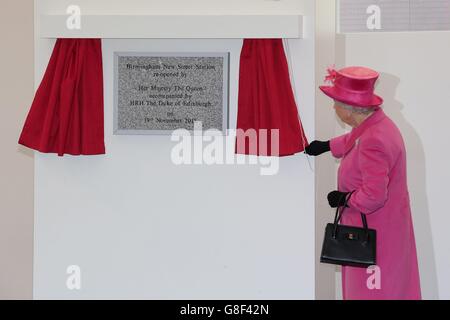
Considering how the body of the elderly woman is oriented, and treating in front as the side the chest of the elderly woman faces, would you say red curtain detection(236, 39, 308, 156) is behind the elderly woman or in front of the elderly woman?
in front

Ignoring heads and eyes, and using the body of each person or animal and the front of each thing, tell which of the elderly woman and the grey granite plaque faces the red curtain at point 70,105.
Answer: the elderly woman

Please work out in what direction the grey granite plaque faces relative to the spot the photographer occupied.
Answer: facing the viewer

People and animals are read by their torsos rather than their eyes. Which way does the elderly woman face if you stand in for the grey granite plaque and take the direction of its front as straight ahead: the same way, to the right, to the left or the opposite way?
to the right

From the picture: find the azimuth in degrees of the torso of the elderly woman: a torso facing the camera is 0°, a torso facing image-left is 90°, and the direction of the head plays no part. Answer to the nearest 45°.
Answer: approximately 90°

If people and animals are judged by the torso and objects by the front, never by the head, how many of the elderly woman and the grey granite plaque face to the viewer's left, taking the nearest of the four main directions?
1

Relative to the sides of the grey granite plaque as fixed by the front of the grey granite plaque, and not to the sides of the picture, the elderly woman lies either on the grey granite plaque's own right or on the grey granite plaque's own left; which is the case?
on the grey granite plaque's own left

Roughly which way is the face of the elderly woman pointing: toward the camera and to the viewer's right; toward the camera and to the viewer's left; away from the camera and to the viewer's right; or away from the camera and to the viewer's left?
away from the camera and to the viewer's left

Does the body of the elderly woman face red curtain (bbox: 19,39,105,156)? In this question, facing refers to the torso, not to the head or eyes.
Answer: yes

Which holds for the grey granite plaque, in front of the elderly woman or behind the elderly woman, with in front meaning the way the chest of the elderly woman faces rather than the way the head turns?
in front

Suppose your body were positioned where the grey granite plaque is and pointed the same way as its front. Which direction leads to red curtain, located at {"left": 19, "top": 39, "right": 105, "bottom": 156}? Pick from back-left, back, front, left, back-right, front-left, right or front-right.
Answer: right

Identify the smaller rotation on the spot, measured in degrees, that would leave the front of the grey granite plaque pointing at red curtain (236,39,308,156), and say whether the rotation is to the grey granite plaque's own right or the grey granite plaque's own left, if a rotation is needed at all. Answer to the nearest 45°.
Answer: approximately 90° to the grey granite plaque's own left
